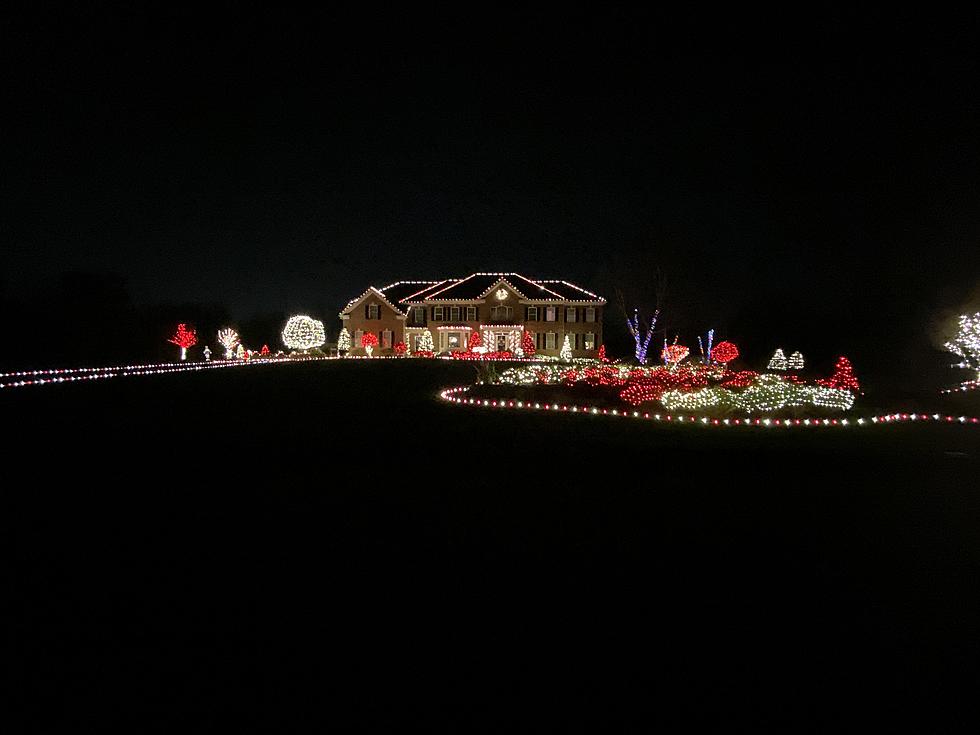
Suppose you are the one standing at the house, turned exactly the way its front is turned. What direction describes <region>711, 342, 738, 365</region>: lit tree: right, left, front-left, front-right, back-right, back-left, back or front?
front-left

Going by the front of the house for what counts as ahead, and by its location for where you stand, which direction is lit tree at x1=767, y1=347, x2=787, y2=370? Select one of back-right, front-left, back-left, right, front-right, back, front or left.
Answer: front-left

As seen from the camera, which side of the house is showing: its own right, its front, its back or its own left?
front

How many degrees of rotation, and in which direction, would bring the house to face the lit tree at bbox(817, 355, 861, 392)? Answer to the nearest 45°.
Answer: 0° — it already faces it

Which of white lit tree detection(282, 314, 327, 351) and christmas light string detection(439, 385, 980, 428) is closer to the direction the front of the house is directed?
the christmas light string

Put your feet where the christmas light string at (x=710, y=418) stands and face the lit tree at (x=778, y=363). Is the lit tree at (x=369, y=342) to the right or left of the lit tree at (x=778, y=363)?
left

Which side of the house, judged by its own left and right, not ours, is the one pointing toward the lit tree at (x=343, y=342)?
right

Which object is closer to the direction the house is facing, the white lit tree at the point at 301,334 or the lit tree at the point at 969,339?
the lit tree

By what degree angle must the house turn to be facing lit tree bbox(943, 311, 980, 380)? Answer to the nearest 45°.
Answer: approximately 45° to its left

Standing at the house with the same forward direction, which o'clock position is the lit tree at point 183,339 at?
The lit tree is roughly at 2 o'clock from the house.

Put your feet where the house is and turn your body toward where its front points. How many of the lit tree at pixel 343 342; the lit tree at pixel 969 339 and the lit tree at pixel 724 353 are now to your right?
1
